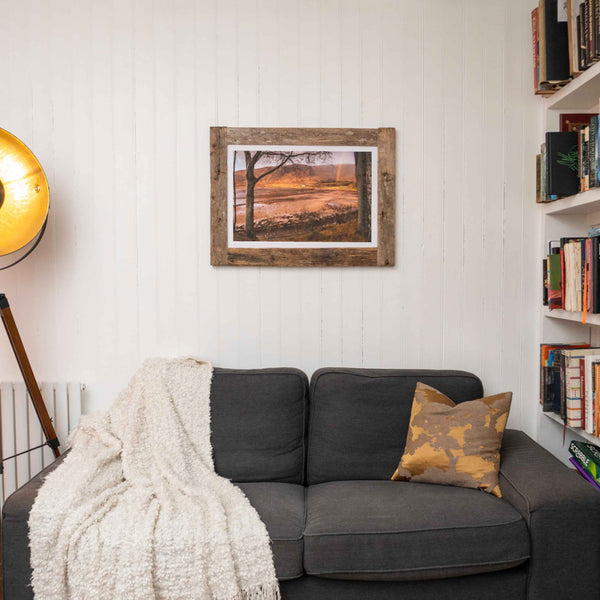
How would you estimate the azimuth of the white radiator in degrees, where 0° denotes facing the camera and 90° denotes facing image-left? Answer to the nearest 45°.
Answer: approximately 0°

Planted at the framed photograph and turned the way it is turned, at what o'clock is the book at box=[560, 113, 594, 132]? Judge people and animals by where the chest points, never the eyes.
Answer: The book is roughly at 9 o'clock from the framed photograph.

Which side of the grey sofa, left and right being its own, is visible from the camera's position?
front

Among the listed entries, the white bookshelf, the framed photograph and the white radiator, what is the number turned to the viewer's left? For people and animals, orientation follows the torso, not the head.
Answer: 1

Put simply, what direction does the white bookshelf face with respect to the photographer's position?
facing to the left of the viewer

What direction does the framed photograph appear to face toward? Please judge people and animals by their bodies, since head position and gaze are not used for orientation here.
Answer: toward the camera
